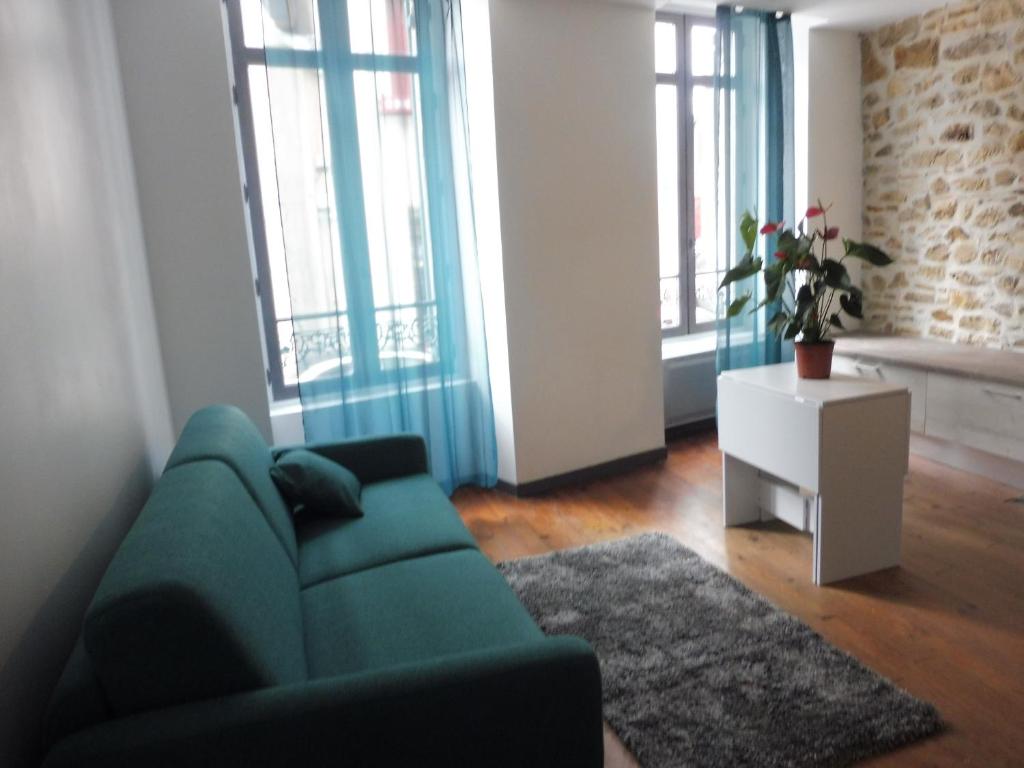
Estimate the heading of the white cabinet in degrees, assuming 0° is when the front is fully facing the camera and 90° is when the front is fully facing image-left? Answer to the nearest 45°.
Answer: approximately 45°

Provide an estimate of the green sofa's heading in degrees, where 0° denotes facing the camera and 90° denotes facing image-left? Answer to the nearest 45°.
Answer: approximately 270°

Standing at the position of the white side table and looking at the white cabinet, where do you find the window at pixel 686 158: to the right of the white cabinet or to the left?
left

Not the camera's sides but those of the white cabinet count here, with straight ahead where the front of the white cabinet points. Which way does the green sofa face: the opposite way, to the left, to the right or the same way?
the opposite way

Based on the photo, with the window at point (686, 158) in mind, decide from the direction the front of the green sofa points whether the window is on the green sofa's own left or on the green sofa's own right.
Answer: on the green sofa's own left

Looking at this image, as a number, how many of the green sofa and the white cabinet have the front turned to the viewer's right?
1

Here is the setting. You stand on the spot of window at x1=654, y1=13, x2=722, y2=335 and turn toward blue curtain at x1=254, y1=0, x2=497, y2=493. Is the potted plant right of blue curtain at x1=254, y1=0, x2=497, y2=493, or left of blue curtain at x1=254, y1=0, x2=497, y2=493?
left

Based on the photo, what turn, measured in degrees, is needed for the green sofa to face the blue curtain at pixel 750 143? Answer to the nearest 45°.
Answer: approximately 45° to its left

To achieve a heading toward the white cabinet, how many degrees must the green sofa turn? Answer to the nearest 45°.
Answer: approximately 45° to its left

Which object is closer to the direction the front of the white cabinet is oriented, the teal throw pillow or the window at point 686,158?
the teal throw pillow

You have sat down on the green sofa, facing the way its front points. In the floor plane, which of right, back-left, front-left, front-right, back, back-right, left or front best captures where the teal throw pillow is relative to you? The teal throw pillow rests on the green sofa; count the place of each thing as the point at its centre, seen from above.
left
